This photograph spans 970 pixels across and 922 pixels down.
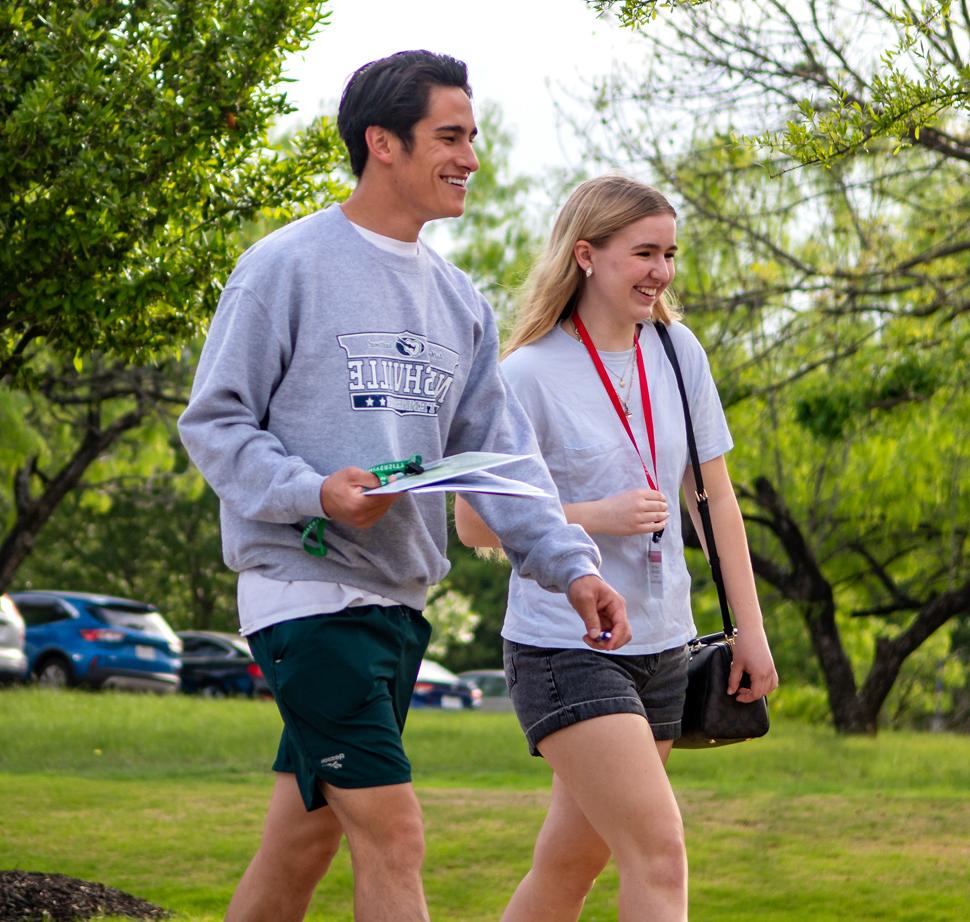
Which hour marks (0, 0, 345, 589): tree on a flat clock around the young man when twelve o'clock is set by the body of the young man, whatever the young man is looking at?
The tree is roughly at 7 o'clock from the young man.

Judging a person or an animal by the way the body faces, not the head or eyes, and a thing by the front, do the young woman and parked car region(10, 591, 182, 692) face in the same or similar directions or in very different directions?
very different directions

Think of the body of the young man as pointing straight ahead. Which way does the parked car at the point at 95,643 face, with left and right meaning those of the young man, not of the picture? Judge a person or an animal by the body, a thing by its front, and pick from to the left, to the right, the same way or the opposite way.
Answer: the opposite way

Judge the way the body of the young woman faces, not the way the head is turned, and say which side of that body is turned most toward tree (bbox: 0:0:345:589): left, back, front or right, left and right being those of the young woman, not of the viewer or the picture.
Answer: back

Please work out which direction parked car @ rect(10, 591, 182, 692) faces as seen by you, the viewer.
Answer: facing away from the viewer and to the left of the viewer

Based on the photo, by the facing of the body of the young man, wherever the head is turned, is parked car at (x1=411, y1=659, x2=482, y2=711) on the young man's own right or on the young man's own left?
on the young man's own left

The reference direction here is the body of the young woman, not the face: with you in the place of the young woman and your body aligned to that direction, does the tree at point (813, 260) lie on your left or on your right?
on your left

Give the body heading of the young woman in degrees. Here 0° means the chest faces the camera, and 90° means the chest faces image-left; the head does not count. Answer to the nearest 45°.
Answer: approximately 315°

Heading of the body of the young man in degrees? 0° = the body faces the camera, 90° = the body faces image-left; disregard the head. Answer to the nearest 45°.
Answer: approximately 315°

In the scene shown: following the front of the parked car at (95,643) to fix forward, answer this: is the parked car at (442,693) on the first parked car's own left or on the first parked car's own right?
on the first parked car's own right
